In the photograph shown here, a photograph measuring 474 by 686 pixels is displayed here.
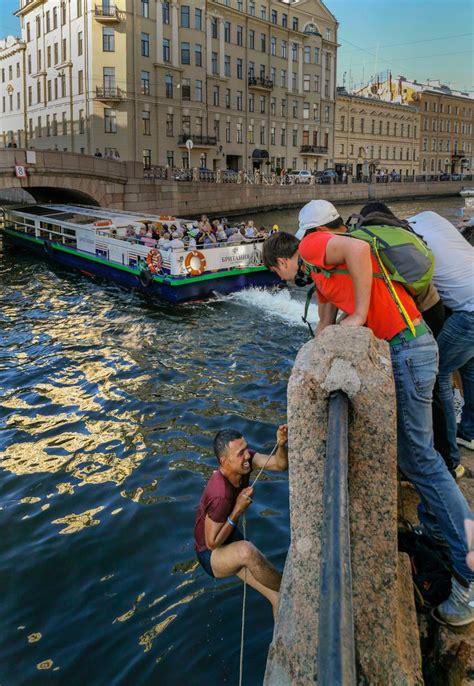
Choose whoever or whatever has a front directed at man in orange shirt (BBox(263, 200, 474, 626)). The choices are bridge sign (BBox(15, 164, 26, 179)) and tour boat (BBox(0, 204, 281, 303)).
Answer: the bridge sign

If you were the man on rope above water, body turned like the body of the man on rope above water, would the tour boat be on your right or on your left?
on your left

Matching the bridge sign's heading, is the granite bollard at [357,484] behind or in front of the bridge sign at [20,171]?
in front

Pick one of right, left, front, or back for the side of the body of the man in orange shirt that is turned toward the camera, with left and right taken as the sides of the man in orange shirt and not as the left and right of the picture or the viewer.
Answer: left

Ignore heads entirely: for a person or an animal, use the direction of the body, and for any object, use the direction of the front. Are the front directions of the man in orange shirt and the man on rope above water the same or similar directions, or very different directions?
very different directions

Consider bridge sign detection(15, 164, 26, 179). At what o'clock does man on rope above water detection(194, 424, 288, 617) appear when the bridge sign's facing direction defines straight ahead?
The man on rope above water is roughly at 12 o'clock from the bridge sign.

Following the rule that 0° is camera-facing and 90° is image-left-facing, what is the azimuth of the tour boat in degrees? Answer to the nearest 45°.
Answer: approximately 135°

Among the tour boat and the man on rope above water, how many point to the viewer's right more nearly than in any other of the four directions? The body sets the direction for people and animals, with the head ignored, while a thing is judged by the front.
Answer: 1

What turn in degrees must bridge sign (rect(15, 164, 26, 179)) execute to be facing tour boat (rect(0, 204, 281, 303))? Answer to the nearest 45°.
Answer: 0° — it already faces it

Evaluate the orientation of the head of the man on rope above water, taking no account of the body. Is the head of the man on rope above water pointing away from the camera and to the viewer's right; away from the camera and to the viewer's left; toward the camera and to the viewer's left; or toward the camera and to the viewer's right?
toward the camera and to the viewer's right

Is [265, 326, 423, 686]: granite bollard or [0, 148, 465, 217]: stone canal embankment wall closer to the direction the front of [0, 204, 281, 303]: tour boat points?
the stone canal embankment wall

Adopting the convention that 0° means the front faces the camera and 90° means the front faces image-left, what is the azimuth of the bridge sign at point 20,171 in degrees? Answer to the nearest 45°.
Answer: approximately 0°

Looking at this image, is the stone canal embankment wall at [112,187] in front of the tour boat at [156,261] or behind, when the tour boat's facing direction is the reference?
in front
